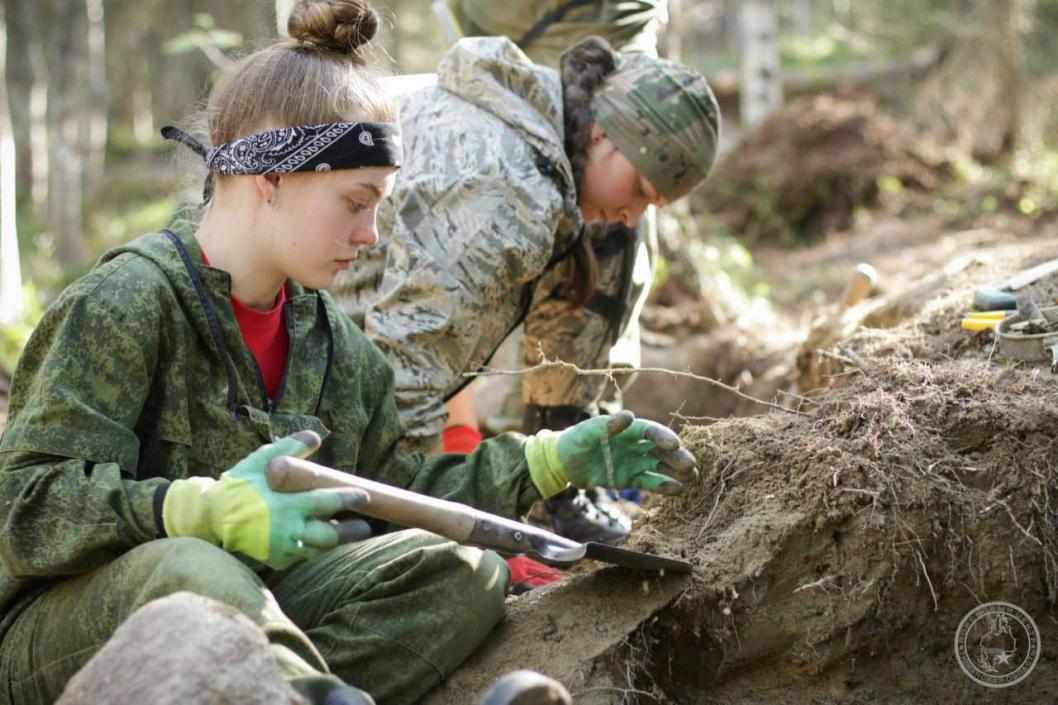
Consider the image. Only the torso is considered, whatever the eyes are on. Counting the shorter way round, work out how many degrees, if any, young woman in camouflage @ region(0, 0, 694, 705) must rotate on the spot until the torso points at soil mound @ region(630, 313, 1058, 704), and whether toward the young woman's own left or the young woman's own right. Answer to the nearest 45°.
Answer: approximately 45° to the young woman's own left

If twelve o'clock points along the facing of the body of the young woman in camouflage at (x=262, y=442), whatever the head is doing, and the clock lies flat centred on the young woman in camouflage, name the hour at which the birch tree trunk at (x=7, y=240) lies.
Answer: The birch tree trunk is roughly at 7 o'clock from the young woman in camouflage.

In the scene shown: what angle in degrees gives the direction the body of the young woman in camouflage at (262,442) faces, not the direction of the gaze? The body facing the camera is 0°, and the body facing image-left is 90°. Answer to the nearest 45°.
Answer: approximately 315°

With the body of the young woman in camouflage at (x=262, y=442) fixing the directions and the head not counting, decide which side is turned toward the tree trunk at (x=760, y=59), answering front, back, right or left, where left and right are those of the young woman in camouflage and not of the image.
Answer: left

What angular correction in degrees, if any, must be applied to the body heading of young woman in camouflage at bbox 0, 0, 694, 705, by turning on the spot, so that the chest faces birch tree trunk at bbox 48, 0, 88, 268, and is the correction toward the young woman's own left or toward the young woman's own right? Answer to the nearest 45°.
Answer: approximately 135° to the young woman's own left

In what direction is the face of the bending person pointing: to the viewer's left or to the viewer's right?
to the viewer's right

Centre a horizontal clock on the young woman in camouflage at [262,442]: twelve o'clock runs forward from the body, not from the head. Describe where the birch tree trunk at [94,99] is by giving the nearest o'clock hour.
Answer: The birch tree trunk is roughly at 7 o'clock from the young woman in camouflage.

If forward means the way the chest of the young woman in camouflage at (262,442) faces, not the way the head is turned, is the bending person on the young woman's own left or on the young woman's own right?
on the young woman's own left

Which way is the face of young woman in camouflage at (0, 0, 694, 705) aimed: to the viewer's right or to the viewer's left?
to the viewer's right

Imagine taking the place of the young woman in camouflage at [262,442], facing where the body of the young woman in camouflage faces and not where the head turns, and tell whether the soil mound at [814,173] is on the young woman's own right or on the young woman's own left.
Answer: on the young woman's own left

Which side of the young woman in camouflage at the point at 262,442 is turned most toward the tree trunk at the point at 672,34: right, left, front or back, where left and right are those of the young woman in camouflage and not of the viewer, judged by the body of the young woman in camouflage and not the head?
left

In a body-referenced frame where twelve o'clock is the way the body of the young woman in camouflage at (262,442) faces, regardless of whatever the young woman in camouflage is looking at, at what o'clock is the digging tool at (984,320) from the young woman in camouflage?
The digging tool is roughly at 10 o'clock from the young woman in camouflage.
